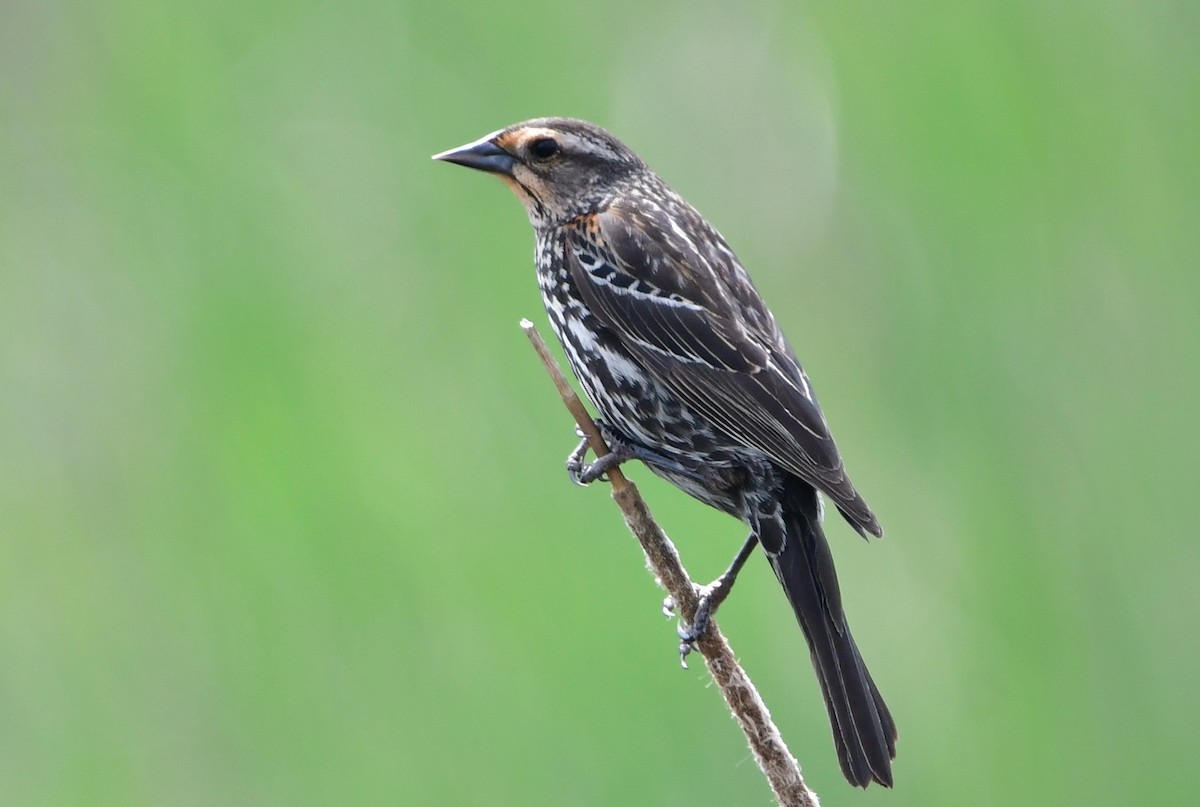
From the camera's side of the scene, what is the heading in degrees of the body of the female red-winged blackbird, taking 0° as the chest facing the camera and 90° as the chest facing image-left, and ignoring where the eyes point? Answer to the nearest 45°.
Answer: approximately 90°
